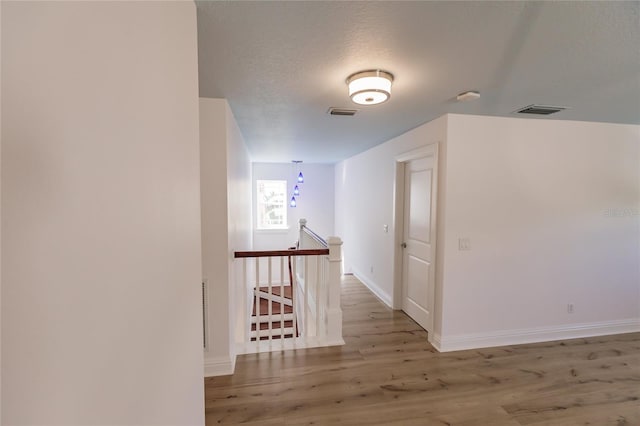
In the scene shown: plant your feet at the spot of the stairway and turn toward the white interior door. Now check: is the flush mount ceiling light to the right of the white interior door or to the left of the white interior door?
right

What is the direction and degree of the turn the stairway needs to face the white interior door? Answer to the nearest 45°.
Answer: approximately 45° to its left

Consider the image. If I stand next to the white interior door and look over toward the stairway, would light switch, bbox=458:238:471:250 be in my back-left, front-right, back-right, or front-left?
back-left

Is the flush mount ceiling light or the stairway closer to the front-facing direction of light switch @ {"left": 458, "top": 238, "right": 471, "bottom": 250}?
the flush mount ceiling light

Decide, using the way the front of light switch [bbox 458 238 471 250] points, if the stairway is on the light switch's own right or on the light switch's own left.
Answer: on the light switch's own right

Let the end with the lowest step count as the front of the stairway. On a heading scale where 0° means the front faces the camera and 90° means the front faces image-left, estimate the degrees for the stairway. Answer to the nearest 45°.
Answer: approximately 0°

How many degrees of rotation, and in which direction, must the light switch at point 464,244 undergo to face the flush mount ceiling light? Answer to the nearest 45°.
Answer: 0° — it already faces it
